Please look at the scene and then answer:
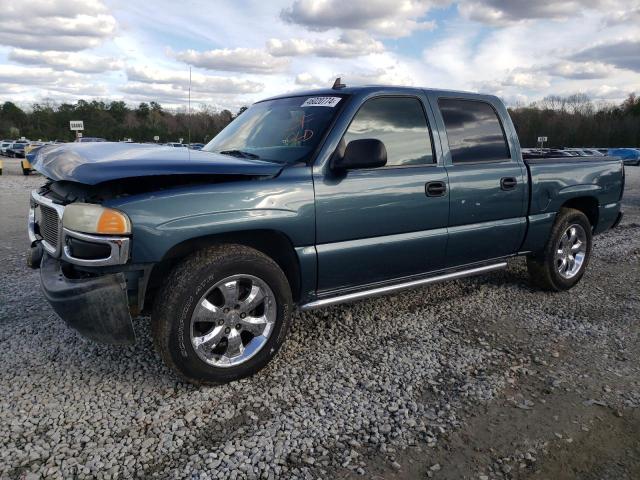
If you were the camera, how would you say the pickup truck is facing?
facing the viewer and to the left of the viewer

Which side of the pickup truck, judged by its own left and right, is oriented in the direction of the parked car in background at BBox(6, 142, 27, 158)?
right
